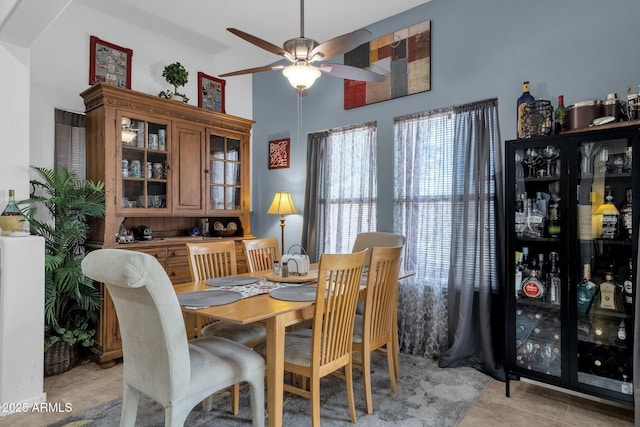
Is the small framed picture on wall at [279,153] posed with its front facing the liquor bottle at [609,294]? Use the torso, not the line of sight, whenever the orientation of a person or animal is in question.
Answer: no

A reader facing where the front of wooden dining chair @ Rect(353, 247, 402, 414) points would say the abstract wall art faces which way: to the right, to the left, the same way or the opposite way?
to the left

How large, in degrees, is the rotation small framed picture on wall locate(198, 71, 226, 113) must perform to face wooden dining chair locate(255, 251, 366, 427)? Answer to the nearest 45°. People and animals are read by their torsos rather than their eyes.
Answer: approximately 45° to its right

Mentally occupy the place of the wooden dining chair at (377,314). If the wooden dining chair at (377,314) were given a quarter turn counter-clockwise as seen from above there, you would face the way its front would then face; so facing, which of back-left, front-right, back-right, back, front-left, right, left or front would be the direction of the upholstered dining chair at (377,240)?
back-right

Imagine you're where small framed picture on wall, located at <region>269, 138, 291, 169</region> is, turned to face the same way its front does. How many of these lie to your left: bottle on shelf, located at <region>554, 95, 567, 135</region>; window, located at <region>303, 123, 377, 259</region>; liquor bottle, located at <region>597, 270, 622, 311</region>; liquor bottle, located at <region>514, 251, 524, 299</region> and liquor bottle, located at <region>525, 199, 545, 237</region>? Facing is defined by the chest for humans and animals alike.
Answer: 5

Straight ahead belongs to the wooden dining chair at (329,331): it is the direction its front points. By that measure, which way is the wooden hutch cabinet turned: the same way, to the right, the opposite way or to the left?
the opposite way

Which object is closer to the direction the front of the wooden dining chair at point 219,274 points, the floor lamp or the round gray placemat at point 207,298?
the round gray placemat

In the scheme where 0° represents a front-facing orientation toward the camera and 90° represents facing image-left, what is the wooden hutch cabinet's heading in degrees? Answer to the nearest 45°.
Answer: approximately 315°

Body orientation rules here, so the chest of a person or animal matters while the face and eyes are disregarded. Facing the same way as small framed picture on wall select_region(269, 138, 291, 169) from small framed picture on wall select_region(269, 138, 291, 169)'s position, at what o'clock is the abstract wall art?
The abstract wall art is roughly at 9 o'clock from the small framed picture on wall.

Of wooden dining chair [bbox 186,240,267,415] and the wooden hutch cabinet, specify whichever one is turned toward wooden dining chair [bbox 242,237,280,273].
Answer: the wooden hutch cabinet

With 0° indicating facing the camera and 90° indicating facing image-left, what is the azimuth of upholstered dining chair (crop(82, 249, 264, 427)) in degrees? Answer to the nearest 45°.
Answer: approximately 225°

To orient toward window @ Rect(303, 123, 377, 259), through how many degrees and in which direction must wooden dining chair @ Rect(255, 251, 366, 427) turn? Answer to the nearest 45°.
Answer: approximately 45° to its right

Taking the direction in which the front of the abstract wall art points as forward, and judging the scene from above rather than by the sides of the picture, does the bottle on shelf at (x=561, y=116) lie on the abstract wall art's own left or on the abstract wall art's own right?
on the abstract wall art's own left

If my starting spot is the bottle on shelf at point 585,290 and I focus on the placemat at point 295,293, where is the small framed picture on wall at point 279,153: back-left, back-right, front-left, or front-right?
front-right

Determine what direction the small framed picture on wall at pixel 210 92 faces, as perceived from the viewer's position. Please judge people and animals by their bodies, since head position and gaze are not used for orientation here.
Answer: facing the viewer and to the right of the viewer

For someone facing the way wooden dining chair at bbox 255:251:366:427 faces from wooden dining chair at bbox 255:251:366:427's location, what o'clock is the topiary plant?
The topiary plant is roughly at 12 o'clock from the wooden dining chair.

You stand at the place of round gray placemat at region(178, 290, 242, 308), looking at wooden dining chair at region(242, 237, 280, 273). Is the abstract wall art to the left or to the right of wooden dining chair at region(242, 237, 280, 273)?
right
